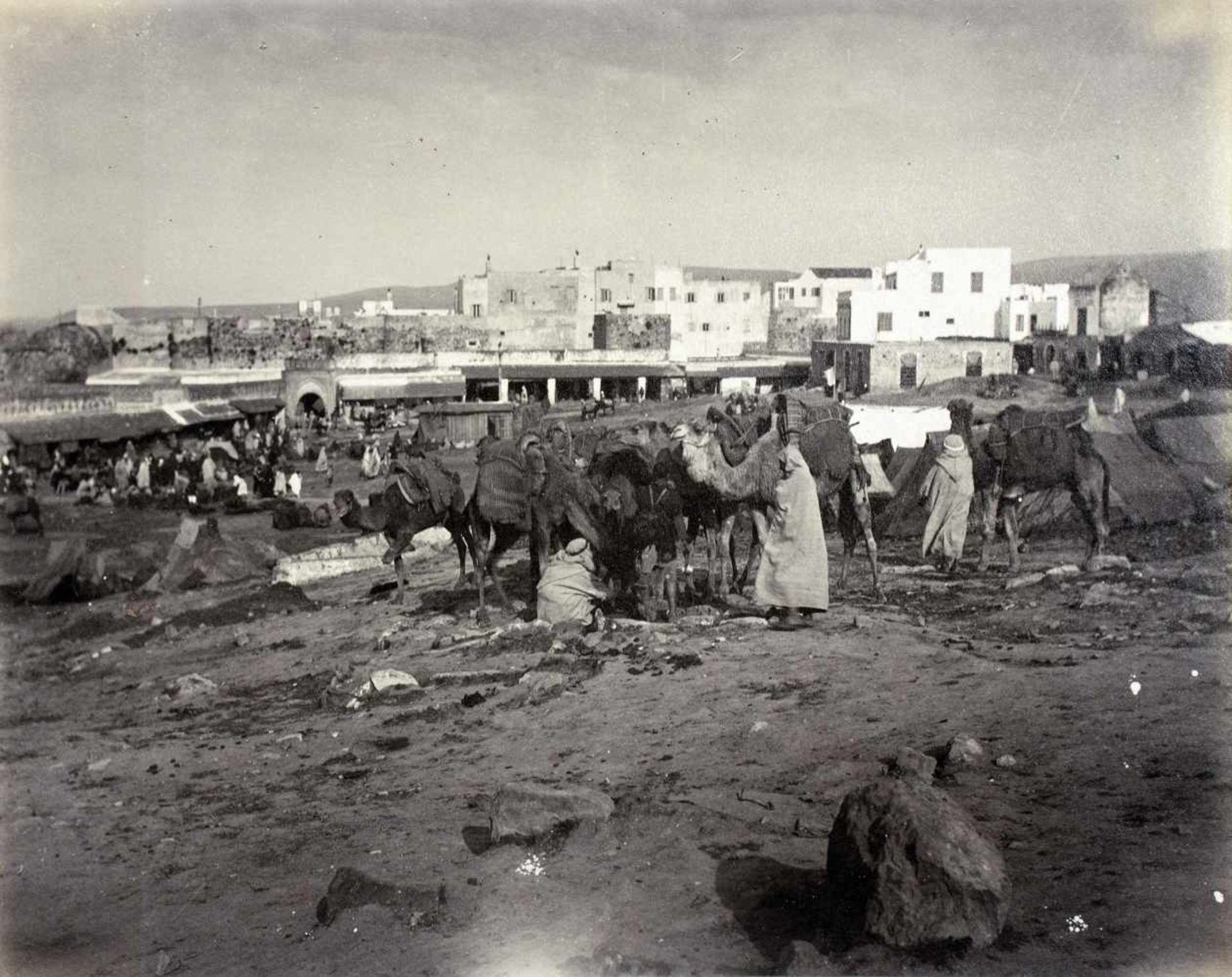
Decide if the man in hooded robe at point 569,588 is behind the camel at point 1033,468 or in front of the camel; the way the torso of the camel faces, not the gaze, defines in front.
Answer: in front

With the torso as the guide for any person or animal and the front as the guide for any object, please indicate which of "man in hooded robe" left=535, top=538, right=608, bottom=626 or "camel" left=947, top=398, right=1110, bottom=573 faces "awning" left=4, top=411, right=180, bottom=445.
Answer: the camel

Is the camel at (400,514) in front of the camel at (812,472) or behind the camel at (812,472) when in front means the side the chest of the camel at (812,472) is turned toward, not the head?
in front

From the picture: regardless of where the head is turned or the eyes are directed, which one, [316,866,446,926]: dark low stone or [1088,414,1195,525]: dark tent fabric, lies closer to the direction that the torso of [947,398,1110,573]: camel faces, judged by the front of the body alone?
the dark low stone

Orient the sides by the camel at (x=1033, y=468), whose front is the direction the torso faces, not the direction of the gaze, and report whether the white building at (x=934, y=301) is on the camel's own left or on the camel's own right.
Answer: on the camel's own right

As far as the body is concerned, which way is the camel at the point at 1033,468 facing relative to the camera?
to the viewer's left

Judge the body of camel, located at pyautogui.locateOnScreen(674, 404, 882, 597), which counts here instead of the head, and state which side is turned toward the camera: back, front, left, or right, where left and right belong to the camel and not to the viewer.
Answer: left

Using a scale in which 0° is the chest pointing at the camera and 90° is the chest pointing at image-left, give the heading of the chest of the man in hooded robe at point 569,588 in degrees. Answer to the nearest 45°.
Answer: approximately 225°

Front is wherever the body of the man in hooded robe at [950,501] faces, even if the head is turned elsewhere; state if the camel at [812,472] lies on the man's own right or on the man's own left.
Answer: on the man's own left
